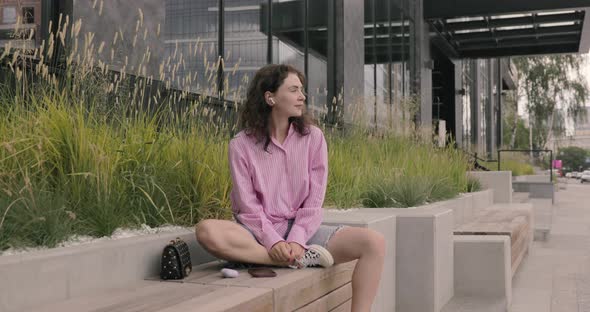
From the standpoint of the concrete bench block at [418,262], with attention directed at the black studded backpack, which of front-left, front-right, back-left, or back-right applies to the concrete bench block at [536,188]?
back-right

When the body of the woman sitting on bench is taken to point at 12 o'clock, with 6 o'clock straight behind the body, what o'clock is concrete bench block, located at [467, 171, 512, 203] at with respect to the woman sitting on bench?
The concrete bench block is roughly at 7 o'clock from the woman sitting on bench.

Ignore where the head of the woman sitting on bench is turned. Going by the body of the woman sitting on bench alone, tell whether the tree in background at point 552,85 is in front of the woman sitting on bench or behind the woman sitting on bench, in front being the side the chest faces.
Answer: behind

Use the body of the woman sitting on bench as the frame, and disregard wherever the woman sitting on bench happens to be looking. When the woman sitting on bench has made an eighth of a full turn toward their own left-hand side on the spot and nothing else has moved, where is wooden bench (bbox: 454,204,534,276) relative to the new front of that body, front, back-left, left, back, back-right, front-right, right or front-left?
left

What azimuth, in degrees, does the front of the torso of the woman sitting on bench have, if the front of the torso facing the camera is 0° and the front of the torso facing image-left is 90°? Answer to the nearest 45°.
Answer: approximately 0°

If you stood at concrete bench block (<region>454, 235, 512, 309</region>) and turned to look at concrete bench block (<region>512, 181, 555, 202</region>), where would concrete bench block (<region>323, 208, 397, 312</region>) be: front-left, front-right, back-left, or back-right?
back-left

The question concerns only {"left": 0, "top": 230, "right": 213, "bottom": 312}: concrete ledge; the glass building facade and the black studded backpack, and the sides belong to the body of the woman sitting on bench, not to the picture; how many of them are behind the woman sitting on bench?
1

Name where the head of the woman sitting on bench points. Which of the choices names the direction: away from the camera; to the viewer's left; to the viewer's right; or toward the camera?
to the viewer's right

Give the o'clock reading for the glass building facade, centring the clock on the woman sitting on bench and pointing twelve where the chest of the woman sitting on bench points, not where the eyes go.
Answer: The glass building facade is roughly at 6 o'clock from the woman sitting on bench.
